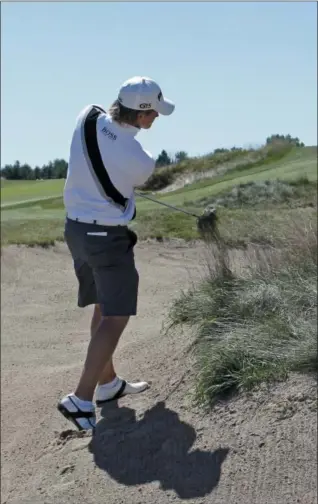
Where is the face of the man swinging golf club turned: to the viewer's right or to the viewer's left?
to the viewer's right

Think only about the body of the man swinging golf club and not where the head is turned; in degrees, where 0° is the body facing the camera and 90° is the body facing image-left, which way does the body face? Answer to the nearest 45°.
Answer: approximately 225°
